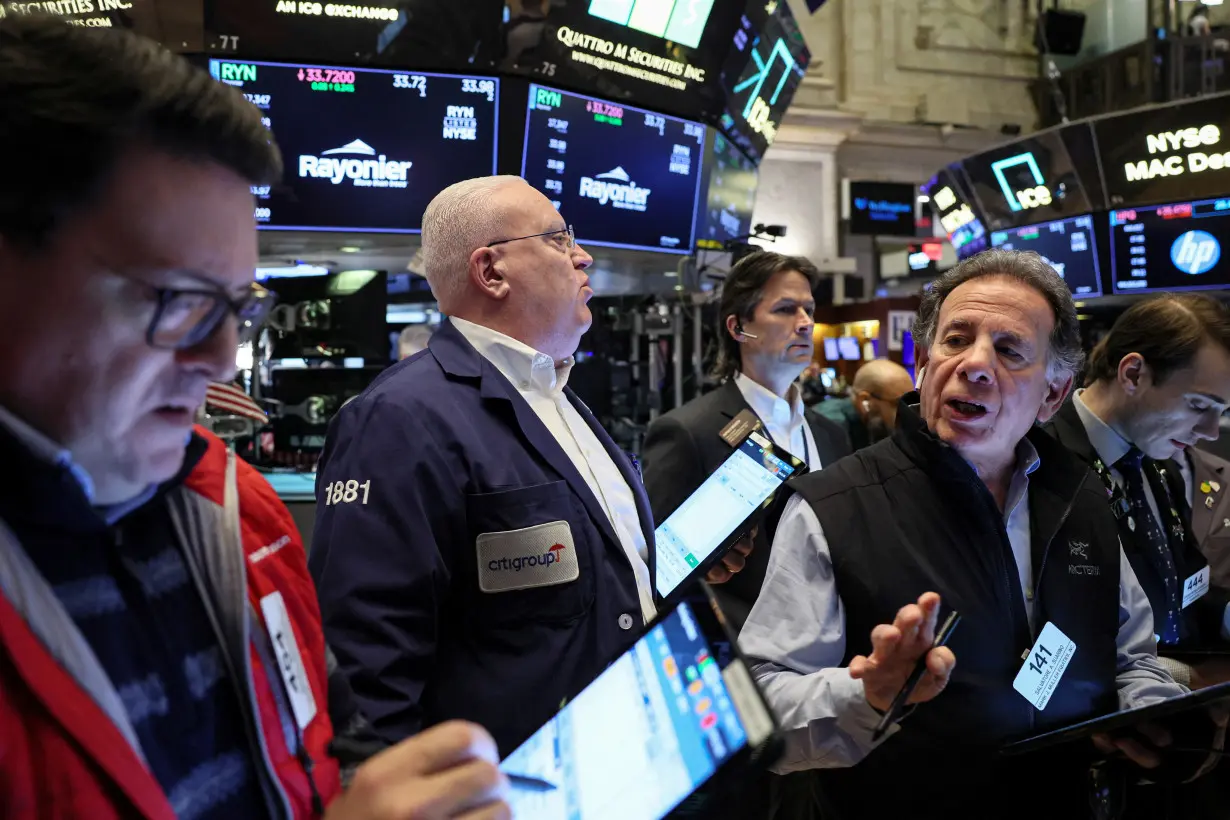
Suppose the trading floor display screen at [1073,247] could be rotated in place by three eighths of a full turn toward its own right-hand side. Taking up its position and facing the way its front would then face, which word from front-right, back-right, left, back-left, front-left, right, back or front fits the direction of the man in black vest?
back

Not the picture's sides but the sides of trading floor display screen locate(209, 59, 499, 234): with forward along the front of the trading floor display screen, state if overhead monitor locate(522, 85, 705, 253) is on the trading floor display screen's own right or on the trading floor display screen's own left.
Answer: on the trading floor display screen's own left

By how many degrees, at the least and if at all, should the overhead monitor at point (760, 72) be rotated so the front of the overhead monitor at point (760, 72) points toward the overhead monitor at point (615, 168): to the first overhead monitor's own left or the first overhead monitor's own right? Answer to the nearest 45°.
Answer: approximately 90° to the first overhead monitor's own right

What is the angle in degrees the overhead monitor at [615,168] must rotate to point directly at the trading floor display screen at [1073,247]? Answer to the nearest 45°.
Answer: approximately 90° to its left

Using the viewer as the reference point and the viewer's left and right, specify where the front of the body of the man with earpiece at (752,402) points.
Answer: facing the viewer and to the right of the viewer

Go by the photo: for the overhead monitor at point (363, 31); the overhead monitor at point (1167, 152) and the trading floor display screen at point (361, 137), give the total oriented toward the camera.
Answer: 3

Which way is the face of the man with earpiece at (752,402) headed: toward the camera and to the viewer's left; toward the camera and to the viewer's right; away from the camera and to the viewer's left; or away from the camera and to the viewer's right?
toward the camera and to the viewer's right

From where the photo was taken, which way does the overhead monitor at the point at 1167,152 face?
toward the camera

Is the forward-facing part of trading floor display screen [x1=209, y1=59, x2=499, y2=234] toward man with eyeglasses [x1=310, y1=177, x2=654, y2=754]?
yes

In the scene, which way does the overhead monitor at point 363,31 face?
toward the camera

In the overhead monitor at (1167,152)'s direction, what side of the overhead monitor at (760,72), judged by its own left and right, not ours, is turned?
left

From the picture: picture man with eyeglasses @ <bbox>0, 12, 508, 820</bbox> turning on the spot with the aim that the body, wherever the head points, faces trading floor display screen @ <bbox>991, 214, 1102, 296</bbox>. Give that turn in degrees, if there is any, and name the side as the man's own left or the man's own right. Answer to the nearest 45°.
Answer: approximately 90° to the man's own left

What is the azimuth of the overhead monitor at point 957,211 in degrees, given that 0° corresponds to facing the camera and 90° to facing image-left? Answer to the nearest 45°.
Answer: approximately 45°

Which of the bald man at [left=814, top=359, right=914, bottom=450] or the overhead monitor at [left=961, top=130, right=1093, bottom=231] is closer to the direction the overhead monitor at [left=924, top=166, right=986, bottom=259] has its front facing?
the bald man

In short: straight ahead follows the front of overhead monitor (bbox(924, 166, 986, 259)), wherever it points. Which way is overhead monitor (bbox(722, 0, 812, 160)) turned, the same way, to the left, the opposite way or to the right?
to the left

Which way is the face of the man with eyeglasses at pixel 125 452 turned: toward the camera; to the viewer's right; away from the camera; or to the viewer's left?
to the viewer's right
